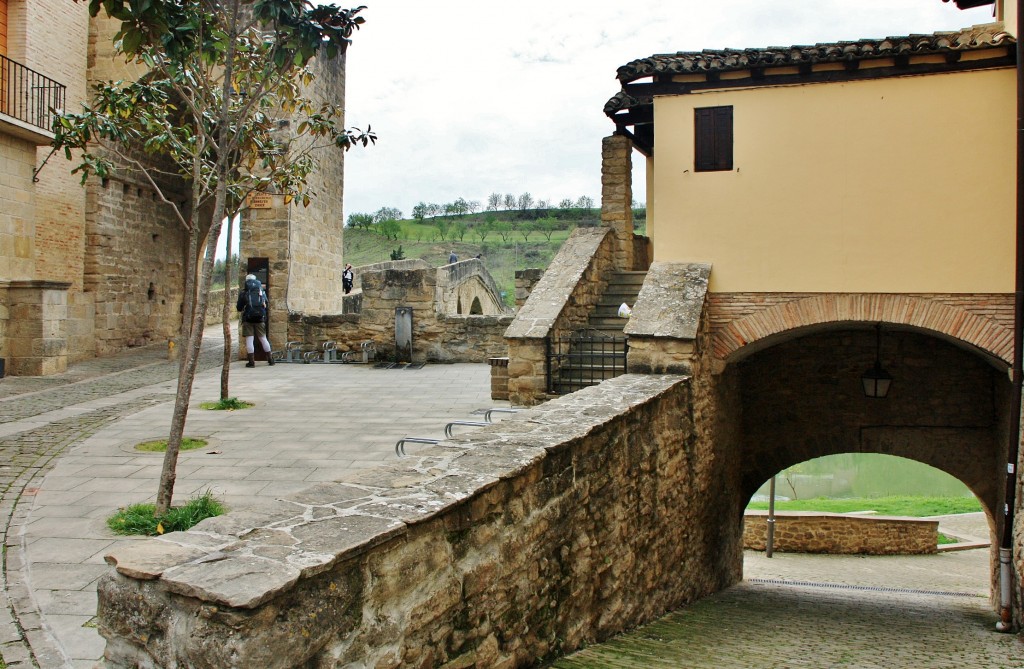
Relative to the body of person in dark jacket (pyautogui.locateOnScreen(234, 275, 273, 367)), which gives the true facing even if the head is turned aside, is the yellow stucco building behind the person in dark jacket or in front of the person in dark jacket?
behind

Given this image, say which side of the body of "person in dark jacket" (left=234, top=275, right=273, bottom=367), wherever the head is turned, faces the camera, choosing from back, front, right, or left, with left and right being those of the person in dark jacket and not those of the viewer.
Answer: back

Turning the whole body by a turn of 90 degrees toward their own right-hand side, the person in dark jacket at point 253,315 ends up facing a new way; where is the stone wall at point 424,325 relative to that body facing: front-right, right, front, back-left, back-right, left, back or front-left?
front

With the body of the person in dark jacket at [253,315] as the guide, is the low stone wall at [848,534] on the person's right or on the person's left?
on the person's right

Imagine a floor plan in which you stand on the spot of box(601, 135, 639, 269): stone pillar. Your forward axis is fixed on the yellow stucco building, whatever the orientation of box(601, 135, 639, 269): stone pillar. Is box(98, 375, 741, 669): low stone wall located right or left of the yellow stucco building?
right

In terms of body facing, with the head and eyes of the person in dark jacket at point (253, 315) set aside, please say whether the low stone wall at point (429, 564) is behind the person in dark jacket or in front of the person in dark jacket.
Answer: behind

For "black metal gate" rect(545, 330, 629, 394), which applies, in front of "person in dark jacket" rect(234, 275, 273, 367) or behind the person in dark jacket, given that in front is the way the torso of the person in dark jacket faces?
behind
